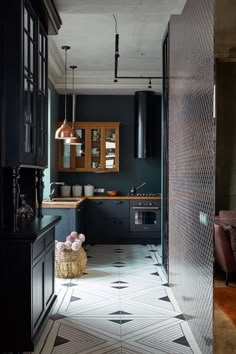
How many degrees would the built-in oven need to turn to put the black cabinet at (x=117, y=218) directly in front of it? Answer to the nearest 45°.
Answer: approximately 90° to its right

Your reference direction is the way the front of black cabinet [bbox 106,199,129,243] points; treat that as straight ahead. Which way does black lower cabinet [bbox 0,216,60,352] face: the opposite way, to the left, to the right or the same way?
to the left

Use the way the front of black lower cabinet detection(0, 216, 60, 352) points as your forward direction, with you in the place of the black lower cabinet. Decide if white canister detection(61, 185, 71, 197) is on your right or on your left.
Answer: on your left

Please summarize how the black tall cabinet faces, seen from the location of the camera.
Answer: facing to the right of the viewer

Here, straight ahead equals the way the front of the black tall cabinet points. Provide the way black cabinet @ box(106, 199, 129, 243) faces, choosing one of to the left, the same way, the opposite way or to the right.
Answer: to the right

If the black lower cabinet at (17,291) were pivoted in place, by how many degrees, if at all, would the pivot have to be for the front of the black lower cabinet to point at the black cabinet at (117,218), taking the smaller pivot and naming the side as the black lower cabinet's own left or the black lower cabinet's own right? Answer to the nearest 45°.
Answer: approximately 90° to the black lower cabinet's own left

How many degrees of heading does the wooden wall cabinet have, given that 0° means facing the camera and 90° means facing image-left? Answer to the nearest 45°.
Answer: approximately 0°

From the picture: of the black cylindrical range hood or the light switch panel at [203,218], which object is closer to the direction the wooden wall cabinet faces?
the light switch panel

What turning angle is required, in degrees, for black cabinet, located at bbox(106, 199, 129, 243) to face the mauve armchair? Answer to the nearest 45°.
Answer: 0° — it already faces it
